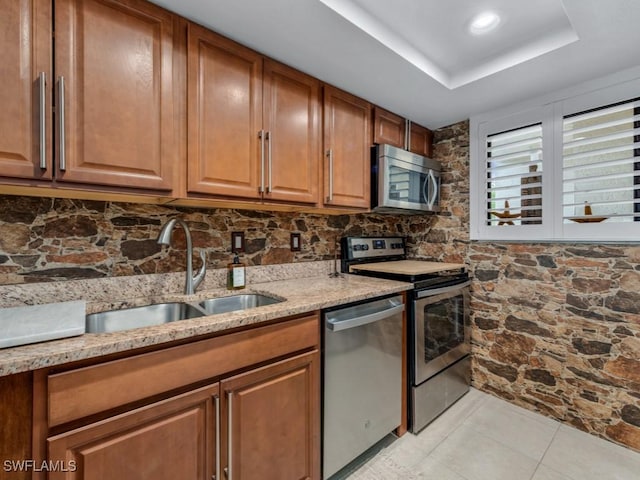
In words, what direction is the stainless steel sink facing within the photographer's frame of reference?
facing the viewer and to the right of the viewer

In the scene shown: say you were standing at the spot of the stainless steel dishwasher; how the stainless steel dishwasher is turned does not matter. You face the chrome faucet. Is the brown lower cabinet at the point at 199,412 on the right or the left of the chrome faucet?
left

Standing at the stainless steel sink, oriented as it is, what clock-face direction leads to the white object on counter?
The white object on counter is roughly at 3 o'clock from the stainless steel sink.

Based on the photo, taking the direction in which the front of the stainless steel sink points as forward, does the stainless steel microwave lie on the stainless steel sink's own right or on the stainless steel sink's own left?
on the stainless steel sink's own left

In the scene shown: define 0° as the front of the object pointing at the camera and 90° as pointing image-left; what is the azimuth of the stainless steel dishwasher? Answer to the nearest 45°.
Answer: approximately 315°

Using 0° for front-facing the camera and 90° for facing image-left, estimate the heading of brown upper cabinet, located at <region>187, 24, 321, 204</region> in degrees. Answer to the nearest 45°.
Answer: approximately 315°

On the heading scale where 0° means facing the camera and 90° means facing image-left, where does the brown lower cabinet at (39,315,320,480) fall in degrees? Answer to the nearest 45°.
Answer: approximately 315°

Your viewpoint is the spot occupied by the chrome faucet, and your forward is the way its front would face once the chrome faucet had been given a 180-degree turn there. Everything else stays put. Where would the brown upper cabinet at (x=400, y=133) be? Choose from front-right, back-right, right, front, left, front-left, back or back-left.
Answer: front-right
